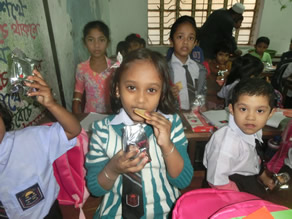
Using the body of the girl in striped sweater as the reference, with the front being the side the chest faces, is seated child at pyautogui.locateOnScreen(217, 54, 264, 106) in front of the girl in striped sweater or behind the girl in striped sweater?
behind

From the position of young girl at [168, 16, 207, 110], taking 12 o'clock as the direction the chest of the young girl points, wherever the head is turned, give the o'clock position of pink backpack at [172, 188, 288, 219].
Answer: The pink backpack is roughly at 12 o'clock from the young girl.

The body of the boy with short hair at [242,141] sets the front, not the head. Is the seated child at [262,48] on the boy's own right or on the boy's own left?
on the boy's own left

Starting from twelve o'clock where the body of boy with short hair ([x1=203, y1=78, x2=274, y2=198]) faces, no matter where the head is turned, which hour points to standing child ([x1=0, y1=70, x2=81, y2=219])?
The standing child is roughly at 3 o'clock from the boy with short hair.

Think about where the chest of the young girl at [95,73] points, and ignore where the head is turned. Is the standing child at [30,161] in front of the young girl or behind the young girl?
in front

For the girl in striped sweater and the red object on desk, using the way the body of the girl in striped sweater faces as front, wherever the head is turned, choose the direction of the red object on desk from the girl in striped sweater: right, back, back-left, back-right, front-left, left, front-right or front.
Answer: back-left

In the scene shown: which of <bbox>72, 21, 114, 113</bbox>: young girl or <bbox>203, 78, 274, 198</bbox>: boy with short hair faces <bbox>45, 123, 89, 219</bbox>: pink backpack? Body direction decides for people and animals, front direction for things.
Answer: the young girl

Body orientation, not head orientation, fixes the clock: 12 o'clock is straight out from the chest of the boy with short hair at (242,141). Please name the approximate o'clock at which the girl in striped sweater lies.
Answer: The girl in striped sweater is roughly at 3 o'clock from the boy with short hair.
